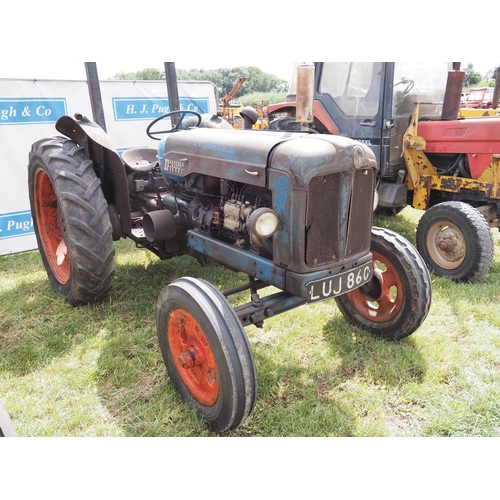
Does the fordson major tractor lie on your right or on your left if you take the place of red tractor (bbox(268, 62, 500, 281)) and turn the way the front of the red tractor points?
on your right

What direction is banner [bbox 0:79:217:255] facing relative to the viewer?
toward the camera

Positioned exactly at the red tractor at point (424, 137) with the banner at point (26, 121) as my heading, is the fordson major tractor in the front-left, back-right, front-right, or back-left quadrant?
front-left

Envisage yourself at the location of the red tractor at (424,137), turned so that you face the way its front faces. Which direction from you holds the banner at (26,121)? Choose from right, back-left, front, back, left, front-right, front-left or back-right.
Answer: back-right

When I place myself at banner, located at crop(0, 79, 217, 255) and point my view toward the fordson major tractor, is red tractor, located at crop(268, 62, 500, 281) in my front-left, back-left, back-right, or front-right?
front-left

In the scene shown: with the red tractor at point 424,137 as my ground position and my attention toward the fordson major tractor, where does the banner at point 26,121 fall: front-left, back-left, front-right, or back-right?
front-right

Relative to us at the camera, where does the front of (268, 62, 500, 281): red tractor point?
facing the viewer and to the right of the viewer

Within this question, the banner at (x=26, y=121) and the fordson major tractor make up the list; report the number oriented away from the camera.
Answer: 0

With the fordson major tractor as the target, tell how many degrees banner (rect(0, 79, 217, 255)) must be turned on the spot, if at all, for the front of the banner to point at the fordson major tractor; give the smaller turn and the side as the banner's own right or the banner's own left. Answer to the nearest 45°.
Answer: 0° — it already faces it

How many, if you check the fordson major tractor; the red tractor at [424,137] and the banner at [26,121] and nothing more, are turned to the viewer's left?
0

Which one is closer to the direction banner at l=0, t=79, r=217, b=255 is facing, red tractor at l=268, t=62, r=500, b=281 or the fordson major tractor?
the fordson major tractor

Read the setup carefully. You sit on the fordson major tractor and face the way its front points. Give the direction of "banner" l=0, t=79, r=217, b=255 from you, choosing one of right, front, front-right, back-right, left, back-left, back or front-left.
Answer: back

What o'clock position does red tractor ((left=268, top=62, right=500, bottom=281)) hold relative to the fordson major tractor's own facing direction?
The red tractor is roughly at 9 o'clock from the fordson major tractor.
